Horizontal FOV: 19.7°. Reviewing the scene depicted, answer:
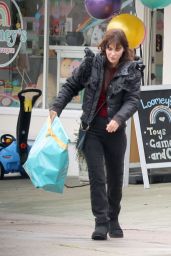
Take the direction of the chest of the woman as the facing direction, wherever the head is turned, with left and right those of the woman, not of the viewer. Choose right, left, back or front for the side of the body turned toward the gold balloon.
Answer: back

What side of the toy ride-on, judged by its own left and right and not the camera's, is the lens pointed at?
left

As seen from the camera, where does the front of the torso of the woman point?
toward the camera

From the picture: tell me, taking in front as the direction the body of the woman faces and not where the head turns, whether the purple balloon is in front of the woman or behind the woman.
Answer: behind

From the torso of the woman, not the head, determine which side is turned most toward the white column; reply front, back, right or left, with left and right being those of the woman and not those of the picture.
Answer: back

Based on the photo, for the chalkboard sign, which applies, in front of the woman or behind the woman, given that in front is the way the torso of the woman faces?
behind

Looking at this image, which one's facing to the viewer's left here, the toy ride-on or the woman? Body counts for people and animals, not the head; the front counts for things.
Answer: the toy ride-on

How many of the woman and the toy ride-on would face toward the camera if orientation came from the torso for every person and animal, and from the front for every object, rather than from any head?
1

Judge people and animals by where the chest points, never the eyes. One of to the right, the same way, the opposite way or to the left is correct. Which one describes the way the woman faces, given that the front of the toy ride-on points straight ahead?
to the left
